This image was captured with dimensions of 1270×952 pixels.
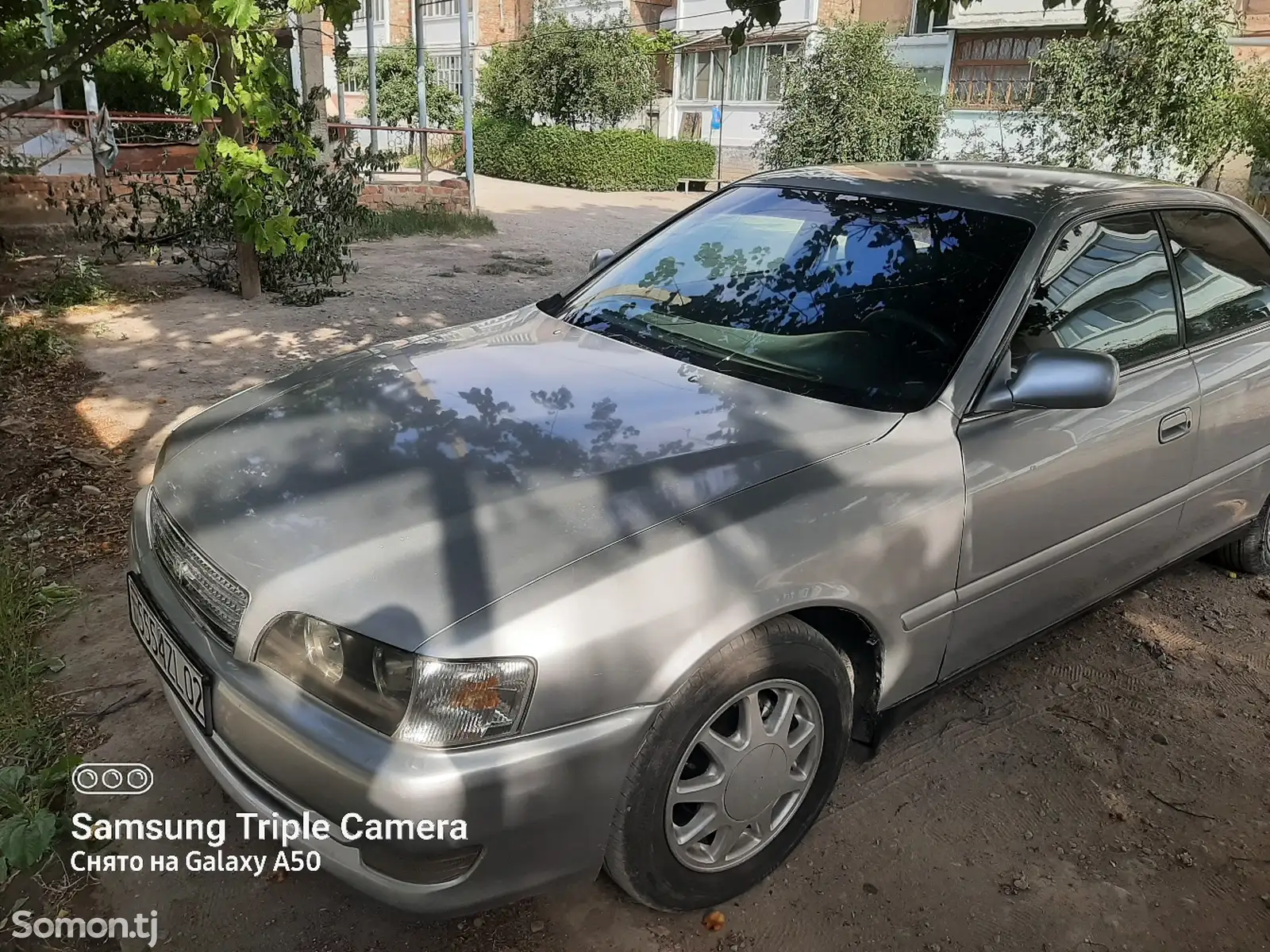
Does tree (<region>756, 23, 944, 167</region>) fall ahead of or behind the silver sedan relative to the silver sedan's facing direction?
behind

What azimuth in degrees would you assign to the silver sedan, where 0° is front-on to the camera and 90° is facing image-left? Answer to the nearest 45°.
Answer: approximately 45°

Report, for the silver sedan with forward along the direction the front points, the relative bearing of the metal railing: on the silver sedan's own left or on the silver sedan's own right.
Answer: on the silver sedan's own right

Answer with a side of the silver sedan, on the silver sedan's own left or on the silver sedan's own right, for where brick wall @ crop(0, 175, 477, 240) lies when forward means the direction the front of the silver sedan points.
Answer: on the silver sedan's own right

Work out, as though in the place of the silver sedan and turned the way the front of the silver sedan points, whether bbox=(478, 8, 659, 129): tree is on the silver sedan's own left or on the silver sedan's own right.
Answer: on the silver sedan's own right

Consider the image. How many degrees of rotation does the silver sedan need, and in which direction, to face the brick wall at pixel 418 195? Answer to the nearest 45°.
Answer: approximately 135° to its right

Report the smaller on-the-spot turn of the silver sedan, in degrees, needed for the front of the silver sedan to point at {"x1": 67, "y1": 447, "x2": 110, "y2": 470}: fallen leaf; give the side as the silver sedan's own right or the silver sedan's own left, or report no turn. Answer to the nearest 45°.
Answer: approximately 90° to the silver sedan's own right

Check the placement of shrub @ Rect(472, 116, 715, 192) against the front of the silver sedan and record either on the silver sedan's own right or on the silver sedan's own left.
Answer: on the silver sedan's own right
